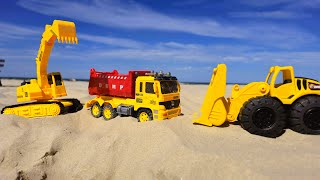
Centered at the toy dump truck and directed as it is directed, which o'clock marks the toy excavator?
The toy excavator is roughly at 5 o'clock from the toy dump truck.

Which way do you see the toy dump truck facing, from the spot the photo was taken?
facing the viewer and to the right of the viewer
